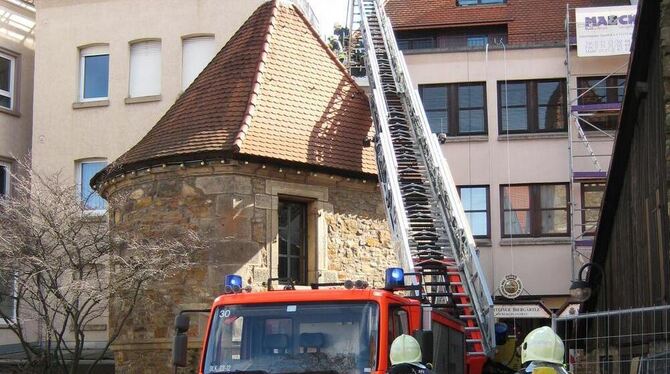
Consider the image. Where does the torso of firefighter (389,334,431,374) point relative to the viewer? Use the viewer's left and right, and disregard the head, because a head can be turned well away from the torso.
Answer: facing away from the viewer

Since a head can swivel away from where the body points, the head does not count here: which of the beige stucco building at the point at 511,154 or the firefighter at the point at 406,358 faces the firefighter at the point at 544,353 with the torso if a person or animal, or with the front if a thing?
the beige stucco building

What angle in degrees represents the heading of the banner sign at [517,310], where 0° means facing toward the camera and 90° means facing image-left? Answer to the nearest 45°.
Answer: approximately 0°

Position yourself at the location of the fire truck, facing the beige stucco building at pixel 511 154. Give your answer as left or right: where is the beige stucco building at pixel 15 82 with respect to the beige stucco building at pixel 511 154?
left

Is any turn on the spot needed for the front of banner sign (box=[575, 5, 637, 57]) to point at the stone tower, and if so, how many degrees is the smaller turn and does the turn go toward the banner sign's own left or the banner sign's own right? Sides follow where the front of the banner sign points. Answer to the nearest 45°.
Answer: approximately 45° to the banner sign's own right

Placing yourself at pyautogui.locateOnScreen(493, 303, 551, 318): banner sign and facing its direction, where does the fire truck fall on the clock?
The fire truck is roughly at 12 o'clock from the banner sign.

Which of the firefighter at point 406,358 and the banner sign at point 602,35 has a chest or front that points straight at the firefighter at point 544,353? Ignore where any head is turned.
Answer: the banner sign

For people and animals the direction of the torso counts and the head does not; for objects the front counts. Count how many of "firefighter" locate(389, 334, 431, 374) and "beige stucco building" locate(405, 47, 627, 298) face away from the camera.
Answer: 1

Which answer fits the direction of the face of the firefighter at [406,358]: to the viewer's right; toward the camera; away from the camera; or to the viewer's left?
away from the camera
